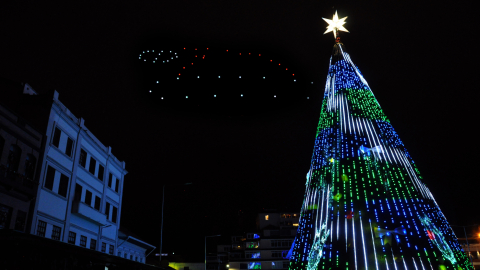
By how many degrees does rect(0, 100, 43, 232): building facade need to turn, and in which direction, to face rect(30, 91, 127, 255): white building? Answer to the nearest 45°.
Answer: approximately 90° to its left

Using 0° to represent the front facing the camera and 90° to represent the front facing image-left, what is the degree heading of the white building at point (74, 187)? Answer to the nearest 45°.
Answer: approximately 315°

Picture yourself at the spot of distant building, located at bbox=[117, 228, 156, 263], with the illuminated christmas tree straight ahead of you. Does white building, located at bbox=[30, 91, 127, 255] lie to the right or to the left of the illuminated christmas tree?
right

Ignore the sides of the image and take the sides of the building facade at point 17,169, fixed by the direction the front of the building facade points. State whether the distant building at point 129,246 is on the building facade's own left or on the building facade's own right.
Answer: on the building facade's own left

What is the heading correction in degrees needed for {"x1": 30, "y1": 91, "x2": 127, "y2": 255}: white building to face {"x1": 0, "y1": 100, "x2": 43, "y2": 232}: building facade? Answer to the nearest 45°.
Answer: approximately 90° to its right

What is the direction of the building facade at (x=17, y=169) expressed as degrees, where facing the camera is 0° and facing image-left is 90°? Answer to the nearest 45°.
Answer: approximately 315°
